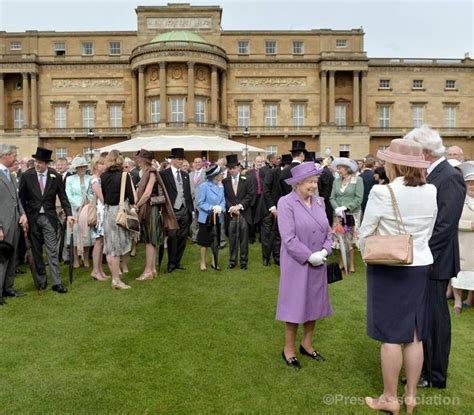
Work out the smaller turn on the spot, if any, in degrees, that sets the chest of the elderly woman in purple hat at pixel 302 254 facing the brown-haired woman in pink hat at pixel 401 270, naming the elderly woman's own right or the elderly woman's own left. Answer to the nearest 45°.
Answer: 0° — they already face them

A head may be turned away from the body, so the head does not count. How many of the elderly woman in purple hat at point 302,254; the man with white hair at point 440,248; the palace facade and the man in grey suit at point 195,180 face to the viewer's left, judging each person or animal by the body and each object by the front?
1

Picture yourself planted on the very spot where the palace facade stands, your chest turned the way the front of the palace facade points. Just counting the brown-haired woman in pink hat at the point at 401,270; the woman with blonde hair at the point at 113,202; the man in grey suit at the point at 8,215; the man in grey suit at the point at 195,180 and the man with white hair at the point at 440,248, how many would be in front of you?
5

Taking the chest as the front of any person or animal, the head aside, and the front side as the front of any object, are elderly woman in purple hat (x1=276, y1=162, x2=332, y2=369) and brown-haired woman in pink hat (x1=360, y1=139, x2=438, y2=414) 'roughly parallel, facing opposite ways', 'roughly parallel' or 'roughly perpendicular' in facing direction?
roughly parallel, facing opposite ways

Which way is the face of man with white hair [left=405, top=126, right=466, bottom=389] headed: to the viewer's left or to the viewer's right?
to the viewer's left

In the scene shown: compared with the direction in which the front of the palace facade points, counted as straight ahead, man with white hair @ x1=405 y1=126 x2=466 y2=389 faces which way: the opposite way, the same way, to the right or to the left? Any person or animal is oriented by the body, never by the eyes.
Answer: to the right

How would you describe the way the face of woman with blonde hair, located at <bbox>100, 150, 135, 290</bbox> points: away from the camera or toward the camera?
away from the camera

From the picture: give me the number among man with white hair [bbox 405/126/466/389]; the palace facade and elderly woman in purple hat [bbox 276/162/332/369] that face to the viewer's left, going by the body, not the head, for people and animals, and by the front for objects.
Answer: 1

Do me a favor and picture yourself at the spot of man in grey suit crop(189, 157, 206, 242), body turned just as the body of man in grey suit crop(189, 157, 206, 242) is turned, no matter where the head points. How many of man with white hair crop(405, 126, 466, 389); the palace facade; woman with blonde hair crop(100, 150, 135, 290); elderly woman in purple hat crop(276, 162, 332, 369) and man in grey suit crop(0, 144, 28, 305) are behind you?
1

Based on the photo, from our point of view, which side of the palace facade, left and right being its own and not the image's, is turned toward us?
front

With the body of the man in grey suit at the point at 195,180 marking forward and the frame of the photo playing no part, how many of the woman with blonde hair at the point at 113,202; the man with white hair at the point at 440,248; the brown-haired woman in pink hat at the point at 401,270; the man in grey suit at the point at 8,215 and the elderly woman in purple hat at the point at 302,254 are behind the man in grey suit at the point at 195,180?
0

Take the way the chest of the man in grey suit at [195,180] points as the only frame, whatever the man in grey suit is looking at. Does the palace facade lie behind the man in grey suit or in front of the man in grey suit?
behind

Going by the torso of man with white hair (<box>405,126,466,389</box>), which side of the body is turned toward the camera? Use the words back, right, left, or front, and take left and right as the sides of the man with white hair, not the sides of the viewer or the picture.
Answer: left

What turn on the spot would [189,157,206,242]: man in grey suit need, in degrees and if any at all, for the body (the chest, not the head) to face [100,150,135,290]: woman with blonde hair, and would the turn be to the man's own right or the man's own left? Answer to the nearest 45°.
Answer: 0° — they already face them

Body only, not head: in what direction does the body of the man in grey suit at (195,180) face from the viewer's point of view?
toward the camera

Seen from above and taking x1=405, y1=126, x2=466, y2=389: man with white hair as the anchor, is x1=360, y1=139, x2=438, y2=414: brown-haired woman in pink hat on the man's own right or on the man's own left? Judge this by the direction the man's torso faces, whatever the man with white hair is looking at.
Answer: on the man's own left

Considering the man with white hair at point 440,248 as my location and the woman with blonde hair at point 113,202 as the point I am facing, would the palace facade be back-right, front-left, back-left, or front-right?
front-right

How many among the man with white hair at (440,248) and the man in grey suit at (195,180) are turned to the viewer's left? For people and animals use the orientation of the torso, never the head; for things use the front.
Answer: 1

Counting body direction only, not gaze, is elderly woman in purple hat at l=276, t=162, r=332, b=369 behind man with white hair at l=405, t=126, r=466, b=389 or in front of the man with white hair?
in front

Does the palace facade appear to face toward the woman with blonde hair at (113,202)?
yes
